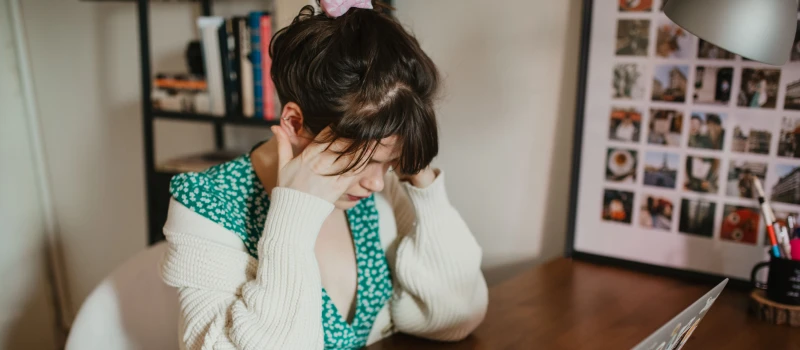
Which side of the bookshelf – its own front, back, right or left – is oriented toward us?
front

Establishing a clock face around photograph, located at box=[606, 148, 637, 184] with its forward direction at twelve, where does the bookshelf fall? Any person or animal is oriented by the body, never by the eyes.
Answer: The bookshelf is roughly at 3 o'clock from the photograph.

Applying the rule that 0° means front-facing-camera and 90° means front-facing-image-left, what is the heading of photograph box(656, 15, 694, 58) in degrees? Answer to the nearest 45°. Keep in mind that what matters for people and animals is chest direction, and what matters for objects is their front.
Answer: approximately 0°

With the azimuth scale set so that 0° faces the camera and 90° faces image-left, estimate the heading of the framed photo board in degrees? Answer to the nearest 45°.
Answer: approximately 45°

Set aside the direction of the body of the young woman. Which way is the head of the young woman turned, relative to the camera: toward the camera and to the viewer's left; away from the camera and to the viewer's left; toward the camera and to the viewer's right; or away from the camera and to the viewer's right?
toward the camera and to the viewer's right

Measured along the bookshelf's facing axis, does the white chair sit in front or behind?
in front

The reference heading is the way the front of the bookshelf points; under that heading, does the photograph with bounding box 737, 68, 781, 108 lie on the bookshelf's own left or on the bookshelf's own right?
on the bookshelf's own left

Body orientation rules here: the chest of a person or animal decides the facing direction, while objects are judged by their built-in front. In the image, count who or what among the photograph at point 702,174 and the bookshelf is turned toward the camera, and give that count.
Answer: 2

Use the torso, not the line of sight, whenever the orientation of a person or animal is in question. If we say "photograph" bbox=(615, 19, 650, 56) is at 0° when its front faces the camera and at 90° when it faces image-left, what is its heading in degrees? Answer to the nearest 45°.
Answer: approximately 0°
